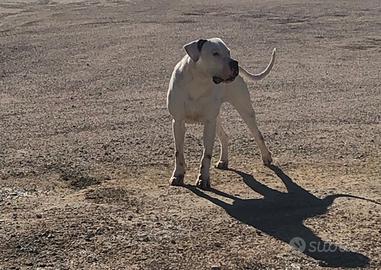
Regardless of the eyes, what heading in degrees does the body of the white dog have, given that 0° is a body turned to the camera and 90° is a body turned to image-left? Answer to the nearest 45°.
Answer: approximately 45°
